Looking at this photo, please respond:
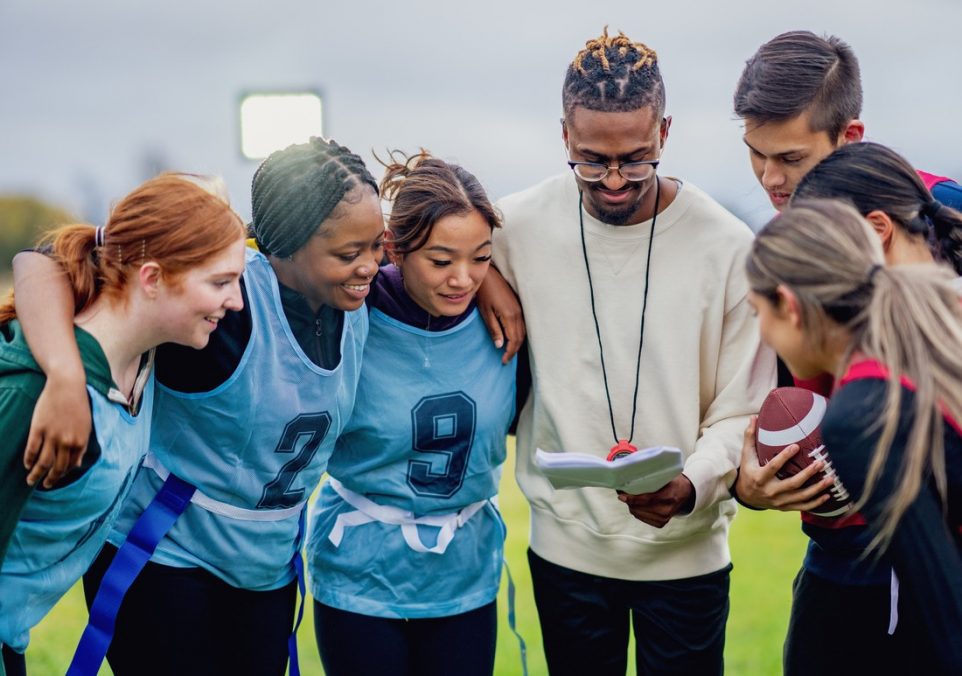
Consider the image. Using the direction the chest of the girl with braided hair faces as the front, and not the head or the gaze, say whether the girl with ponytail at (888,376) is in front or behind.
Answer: in front

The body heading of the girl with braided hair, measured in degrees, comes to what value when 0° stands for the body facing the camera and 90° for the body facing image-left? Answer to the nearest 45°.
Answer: approximately 315°

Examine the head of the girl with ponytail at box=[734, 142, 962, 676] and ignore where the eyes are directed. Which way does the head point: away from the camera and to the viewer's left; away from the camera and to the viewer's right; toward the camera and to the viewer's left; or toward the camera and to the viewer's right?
away from the camera and to the viewer's left

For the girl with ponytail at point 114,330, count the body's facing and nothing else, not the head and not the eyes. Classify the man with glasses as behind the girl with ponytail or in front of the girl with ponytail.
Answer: in front

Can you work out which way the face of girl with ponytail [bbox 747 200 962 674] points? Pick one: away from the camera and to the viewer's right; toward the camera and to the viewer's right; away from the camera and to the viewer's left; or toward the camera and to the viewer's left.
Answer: away from the camera and to the viewer's left

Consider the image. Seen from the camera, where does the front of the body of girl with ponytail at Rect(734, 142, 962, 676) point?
to the viewer's left

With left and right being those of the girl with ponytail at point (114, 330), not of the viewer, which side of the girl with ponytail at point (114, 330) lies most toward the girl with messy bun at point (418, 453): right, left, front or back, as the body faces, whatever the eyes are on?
front

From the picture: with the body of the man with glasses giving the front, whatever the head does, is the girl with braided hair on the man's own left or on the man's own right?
on the man's own right

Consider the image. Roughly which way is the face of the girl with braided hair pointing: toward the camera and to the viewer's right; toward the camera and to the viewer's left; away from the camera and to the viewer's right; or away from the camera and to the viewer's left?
toward the camera and to the viewer's right

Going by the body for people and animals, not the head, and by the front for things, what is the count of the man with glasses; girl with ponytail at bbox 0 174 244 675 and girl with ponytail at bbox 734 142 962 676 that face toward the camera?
1

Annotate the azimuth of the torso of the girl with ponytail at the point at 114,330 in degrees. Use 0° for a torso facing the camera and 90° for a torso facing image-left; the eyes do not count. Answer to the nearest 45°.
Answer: approximately 270°
